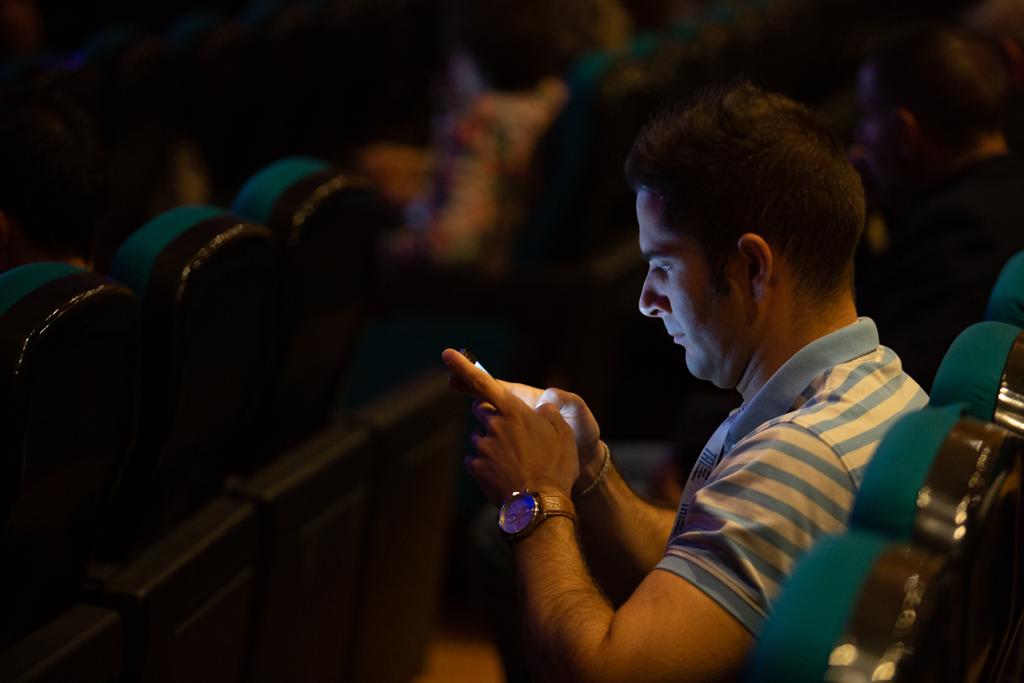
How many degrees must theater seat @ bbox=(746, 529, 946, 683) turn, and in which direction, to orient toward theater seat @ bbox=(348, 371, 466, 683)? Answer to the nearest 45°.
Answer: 0° — it already faces it

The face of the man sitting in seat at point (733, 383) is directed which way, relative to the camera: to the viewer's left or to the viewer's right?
to the viewer's left

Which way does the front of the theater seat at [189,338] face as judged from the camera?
facing away from the viewer and to the left of the viewer

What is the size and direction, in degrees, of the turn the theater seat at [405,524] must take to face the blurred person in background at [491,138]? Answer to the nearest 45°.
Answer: approximately 45° to its right

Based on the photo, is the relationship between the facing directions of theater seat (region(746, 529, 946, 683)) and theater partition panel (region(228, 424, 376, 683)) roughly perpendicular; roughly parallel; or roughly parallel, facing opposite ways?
roughly parallel

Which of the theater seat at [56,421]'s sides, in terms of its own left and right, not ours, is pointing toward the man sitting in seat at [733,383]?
back

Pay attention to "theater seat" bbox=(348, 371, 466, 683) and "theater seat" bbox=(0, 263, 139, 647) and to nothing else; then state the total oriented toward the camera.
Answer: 0

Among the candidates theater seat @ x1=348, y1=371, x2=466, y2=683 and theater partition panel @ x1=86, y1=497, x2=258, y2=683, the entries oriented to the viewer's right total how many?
0

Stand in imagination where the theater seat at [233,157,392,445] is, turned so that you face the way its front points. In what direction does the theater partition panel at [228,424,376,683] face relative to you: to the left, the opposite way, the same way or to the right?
the same way

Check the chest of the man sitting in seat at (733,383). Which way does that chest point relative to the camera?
to the viewer's left

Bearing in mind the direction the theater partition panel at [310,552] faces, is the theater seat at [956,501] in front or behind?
behind

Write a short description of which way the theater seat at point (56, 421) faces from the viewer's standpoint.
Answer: facing away from the viewer and to the left of the viewer
